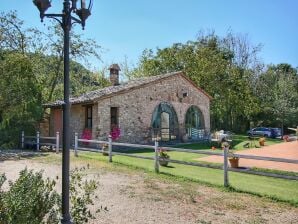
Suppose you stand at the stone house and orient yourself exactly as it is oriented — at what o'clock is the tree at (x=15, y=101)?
The tree is roughly at 4 o'clock from the stone house.

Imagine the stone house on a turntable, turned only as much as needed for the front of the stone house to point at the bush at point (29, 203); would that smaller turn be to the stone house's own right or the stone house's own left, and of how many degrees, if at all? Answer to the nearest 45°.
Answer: approximately 45° to the stone house's own right

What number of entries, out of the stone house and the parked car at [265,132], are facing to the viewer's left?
1

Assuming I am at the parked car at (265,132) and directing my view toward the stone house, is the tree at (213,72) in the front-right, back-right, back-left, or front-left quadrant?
front-right

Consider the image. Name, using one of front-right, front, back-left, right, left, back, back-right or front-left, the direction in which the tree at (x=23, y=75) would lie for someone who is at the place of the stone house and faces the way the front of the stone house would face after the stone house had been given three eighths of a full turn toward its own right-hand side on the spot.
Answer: front

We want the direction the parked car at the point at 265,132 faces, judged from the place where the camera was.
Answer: facing to the left of the viewer

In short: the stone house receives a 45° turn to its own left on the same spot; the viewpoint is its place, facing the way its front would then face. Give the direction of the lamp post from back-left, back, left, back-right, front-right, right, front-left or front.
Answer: right

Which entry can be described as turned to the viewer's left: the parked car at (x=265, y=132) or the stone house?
the parked car

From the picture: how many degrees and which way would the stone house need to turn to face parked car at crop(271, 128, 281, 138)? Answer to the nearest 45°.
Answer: approximately 90° to its left

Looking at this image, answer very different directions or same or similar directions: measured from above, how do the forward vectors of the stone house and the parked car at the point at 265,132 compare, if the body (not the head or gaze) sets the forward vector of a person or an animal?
very different directions

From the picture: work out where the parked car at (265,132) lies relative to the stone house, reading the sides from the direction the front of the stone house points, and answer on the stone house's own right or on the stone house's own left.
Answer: on the stone house's own left

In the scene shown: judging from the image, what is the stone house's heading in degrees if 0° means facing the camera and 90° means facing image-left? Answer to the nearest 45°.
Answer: approximately 315°
